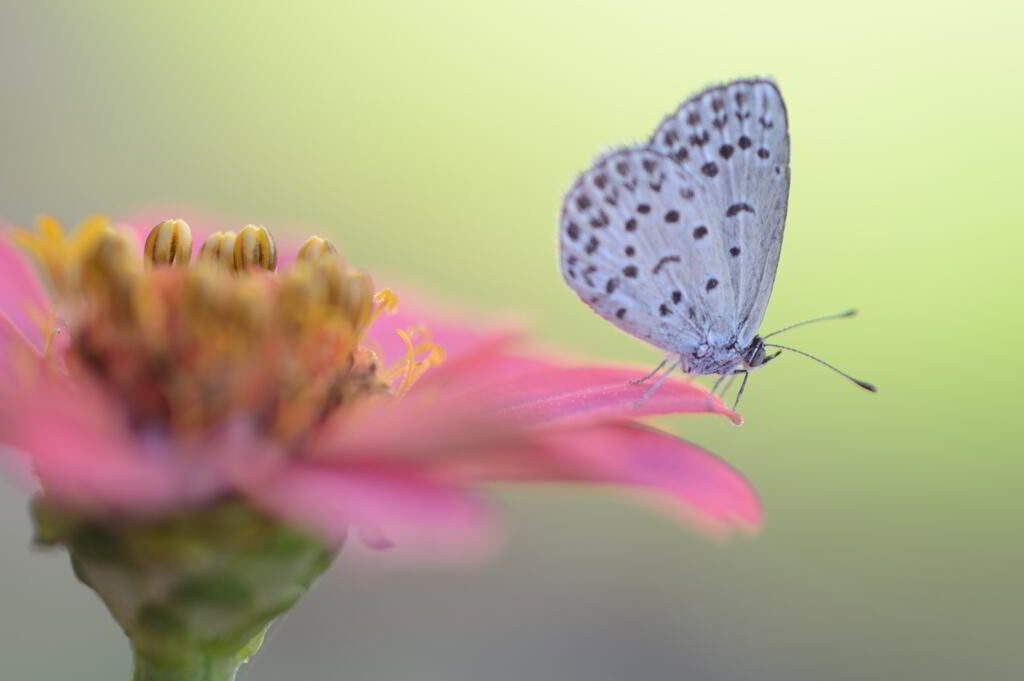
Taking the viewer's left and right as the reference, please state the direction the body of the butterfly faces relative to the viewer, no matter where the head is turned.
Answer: facing to the right of the viewer
